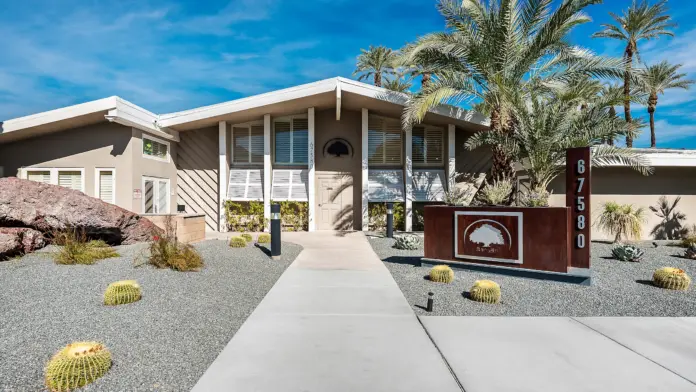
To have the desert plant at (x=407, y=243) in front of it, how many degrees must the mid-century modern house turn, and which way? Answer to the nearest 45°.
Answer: approximately 45° to its left

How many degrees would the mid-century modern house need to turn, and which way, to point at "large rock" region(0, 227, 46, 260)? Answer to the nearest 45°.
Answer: approximately 45° to its right

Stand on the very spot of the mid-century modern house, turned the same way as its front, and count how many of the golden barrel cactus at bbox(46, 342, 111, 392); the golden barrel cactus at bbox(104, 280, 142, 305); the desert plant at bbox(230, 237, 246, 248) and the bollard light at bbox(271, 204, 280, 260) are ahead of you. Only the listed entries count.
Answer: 4

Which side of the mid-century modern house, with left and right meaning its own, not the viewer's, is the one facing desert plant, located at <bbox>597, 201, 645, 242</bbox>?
left

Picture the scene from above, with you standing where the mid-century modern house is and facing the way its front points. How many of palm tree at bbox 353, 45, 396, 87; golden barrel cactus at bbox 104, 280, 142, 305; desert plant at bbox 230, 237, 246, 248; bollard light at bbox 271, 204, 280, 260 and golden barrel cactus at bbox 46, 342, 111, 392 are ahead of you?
4

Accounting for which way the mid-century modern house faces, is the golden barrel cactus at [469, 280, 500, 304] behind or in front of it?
in front

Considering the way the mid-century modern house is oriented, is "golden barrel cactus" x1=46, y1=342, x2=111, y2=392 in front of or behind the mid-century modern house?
in front

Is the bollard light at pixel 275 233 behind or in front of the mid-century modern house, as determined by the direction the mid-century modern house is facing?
in front

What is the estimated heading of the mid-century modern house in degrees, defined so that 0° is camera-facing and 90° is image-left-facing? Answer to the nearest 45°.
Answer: approximately 0°

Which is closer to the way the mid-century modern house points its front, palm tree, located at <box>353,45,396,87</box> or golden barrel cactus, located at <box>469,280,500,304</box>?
the golden barrel cactus

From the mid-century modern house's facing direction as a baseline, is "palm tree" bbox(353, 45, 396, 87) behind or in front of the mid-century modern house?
behind

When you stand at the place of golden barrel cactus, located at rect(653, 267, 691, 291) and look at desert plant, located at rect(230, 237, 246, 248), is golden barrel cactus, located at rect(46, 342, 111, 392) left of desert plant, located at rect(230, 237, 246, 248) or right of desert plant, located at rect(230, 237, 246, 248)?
left
